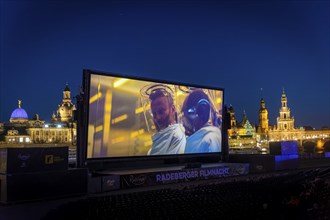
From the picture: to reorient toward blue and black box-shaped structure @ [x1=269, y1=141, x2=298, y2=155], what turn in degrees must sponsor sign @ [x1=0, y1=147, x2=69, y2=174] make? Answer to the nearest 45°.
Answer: approximately 90° to its left

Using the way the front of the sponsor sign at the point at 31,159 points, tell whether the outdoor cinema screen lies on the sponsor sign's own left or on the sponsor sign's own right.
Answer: on the sponsor sign's own left

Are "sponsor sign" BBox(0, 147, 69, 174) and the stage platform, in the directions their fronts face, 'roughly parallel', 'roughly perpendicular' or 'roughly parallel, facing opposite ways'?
roughly parallel

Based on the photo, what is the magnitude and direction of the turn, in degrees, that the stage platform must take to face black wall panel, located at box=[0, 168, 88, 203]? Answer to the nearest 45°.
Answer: approximately 90° to its right

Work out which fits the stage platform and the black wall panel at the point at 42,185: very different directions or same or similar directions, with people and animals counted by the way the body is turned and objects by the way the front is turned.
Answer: same or similar directions

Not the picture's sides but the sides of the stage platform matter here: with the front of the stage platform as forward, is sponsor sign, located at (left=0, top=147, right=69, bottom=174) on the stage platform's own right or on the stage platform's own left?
on the stage platform's own right

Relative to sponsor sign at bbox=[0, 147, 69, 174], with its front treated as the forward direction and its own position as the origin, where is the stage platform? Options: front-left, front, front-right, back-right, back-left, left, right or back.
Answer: left

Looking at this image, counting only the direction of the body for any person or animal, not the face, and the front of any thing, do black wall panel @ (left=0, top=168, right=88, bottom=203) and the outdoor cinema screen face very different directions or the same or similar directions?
same or similar directions

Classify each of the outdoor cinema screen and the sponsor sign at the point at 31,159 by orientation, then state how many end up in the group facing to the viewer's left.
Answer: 0

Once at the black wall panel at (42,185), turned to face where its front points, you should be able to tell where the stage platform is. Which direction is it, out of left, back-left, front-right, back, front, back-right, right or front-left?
left

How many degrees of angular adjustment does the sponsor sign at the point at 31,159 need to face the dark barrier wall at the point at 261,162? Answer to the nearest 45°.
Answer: approximately 90° to its left

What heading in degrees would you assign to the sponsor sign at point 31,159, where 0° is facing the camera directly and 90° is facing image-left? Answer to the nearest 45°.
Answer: approximately 315°

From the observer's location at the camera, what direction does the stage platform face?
facing the viewer and to the right of the viewer
